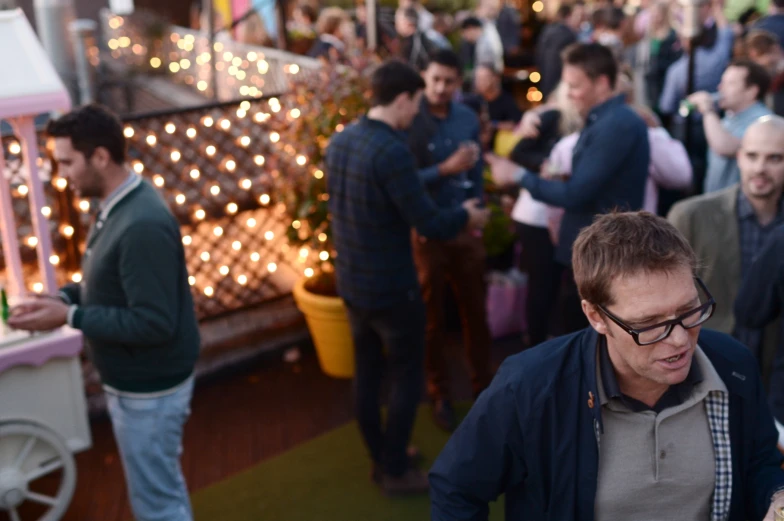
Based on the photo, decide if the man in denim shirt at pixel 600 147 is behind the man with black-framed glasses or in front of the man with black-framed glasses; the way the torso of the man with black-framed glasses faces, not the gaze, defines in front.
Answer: behind

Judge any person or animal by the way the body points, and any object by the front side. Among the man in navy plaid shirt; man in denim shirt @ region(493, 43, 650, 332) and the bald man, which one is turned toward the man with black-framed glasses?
the bald man

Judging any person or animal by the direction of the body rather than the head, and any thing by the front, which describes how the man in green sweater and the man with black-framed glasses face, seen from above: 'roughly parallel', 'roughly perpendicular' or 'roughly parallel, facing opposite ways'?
roughly perpendicular

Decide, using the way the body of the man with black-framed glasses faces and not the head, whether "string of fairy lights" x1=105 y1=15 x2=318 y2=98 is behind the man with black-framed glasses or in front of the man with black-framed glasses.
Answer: behind

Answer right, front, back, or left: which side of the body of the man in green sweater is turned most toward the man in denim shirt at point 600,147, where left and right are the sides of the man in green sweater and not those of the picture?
back

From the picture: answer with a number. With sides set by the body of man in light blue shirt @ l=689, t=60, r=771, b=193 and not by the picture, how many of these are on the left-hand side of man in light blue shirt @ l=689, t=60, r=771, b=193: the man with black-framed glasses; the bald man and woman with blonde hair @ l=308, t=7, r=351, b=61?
2

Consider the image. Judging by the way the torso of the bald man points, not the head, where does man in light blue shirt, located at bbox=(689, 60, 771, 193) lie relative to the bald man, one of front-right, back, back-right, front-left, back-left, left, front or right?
back

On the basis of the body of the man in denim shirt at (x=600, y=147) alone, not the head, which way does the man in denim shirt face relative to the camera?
to the viewer's left

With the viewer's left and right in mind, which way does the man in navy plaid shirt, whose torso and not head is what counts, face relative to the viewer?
facing away from the viewer and to the right of the viewer

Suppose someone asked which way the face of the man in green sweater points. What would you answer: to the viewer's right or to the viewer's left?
to the viewer's left

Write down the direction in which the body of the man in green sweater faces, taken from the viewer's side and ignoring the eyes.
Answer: to the viewer's left

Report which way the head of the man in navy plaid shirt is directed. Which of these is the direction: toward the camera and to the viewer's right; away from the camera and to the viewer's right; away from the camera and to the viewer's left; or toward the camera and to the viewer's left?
away from the camera and to the viewer's right
